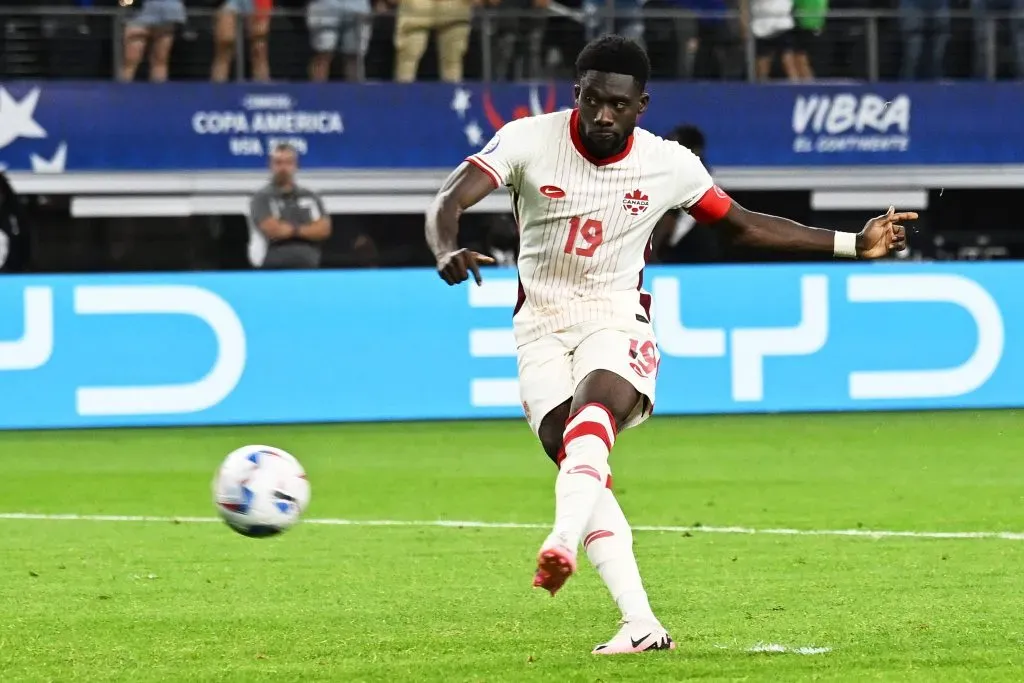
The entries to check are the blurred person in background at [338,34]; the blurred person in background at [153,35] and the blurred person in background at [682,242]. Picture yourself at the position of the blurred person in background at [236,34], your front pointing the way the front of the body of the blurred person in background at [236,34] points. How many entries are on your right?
1

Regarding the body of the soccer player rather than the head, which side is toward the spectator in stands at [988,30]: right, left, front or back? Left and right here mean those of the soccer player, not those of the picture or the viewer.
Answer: back

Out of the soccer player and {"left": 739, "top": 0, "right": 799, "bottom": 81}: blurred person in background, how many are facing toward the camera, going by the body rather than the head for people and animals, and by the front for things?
2

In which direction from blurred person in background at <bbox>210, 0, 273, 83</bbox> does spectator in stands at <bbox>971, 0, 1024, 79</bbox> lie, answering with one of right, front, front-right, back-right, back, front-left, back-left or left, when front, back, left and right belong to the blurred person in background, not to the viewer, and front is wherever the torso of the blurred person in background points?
left

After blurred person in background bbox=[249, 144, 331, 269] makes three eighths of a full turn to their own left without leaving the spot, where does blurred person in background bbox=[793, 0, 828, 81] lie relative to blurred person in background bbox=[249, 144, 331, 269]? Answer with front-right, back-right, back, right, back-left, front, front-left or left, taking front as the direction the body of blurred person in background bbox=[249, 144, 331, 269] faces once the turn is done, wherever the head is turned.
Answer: front

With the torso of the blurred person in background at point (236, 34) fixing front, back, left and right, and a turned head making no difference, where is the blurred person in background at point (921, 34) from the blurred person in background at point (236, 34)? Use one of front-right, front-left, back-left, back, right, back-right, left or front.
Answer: left

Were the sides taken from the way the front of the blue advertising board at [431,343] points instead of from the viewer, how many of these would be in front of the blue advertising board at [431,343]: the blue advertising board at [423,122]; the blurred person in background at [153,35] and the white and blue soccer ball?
1

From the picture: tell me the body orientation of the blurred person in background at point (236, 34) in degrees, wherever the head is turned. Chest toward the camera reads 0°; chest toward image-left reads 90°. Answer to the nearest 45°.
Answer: approximately 0°

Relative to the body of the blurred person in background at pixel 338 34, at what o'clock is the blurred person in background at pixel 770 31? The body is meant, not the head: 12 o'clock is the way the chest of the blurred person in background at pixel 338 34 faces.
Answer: the blurred person in background at pixel 770 31 is roughly at 9 o'clock from the blurred person in background at pixel 338 34.
